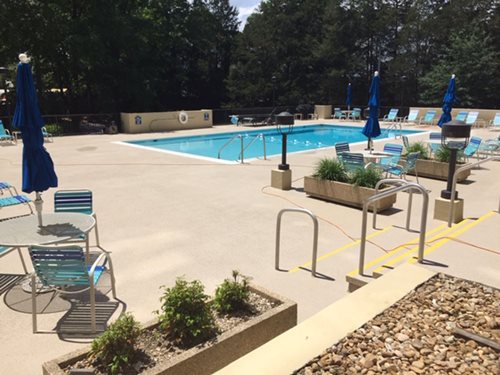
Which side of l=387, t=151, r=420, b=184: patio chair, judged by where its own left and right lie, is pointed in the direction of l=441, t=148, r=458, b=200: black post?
left

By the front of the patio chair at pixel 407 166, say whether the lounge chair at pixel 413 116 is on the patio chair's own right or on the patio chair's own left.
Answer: on the patio chair's own right

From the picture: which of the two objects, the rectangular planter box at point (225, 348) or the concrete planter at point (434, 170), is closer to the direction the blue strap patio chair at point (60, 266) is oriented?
the concrete planter

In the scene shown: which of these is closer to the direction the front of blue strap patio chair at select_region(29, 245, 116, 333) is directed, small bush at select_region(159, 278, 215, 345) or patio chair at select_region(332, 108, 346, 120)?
the patio chair

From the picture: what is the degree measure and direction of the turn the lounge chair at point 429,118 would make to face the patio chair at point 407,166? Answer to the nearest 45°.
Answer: approximately 45° to its left

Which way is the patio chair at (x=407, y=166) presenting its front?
to the viewer's left

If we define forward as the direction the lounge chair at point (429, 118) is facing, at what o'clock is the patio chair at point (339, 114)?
the patio chair at point (339, 114) is roughly at 2 o'clock from the lounge chair at point (429, 118).

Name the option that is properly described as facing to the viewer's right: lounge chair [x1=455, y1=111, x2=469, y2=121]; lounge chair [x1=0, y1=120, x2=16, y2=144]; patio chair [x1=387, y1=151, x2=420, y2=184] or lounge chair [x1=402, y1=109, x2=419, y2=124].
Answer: lounge chair [x1=0, y1=120, x2=16, y2=144]

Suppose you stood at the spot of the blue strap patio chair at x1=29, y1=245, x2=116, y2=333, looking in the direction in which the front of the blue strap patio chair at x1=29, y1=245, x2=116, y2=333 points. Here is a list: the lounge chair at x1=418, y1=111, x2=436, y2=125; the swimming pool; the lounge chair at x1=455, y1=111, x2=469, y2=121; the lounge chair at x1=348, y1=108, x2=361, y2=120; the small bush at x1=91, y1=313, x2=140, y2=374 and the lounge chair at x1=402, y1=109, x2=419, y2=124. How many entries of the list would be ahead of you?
5

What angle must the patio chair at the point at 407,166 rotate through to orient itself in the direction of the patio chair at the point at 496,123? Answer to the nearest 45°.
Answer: approximately 90° to its right

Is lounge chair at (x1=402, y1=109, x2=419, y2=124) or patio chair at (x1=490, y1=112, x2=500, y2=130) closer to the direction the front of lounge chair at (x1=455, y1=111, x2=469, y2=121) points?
the lounge chair

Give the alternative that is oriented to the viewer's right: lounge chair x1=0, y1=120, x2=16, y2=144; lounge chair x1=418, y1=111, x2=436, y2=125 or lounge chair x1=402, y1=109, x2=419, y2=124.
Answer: lounge chair x1=0, y1=120, x2=16, y2=144
